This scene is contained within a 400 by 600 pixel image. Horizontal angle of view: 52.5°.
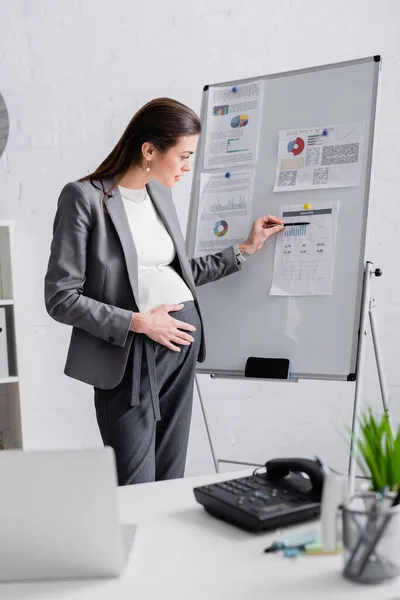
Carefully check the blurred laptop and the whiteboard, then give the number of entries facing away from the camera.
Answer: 1

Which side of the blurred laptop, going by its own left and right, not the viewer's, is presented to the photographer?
back

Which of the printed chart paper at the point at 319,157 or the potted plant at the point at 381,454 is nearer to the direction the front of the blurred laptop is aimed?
the printed chart paper

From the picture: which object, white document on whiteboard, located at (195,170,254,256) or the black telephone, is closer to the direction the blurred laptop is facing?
the white document on whiteboard

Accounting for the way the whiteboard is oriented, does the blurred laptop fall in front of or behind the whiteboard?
in front

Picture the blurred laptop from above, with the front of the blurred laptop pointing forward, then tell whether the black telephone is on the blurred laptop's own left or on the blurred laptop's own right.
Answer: on the blurred laptop's own right

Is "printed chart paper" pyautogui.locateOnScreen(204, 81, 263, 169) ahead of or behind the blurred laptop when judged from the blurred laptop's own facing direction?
ahead

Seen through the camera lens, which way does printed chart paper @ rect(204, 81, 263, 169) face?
facing the viewer and to the left of the viewer
